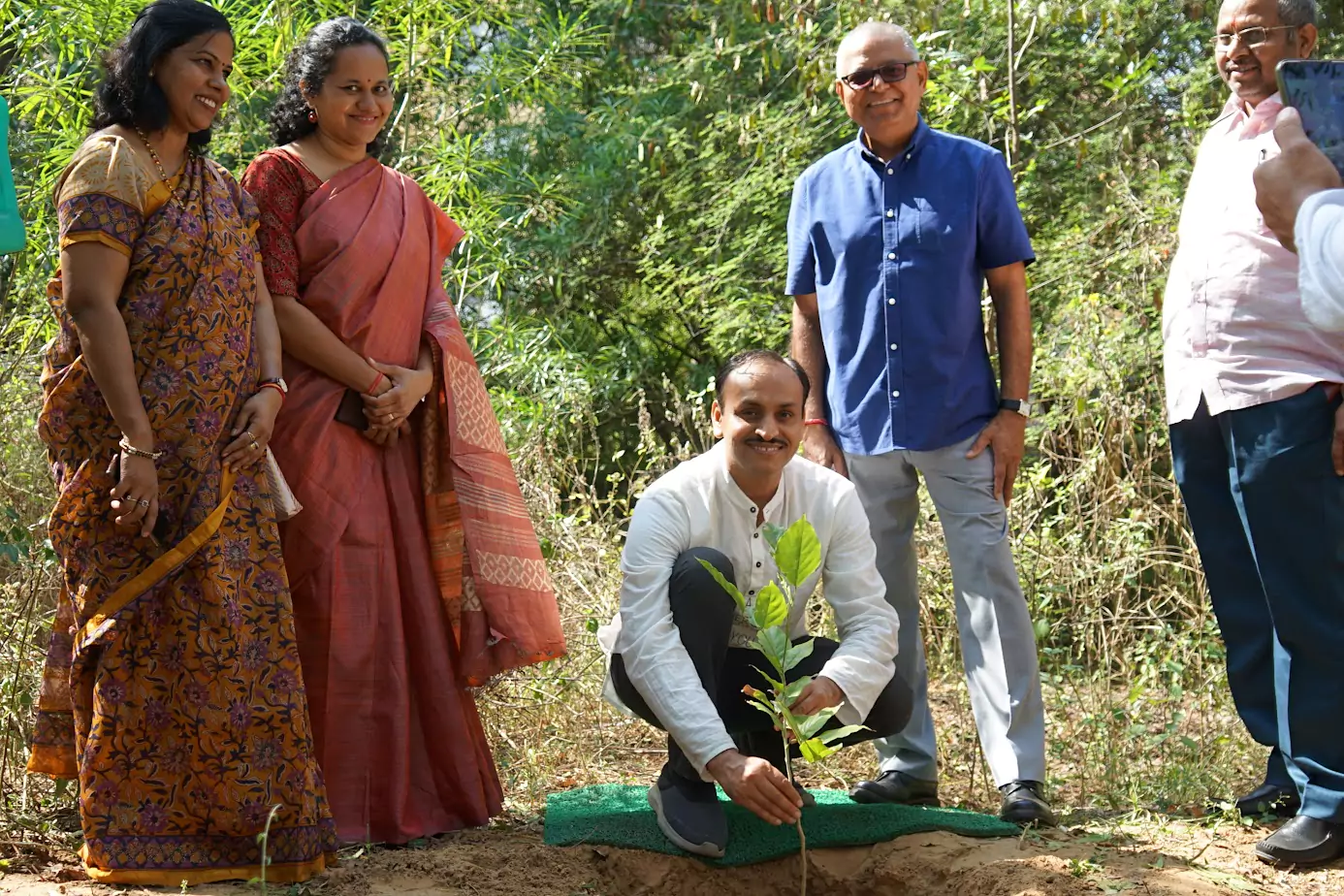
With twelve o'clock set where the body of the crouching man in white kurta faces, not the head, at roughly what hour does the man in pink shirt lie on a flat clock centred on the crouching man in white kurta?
The man in pink shirt is roughly at 9 o'clock from the crouching man in white kurta.

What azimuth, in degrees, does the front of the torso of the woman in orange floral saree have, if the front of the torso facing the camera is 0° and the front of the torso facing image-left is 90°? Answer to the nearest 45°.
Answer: approximately 315°

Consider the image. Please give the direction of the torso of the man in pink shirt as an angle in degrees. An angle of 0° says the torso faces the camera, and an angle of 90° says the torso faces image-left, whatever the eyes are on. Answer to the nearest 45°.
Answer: approximately 45°

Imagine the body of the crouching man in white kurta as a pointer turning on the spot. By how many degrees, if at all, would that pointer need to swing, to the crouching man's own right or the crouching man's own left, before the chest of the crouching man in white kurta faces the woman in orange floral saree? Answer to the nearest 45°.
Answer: approximately 90° to the crouching man's own right

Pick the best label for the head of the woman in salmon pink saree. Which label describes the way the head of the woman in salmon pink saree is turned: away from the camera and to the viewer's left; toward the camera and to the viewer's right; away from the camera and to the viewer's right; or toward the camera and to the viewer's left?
toward the camera and to the viewer's right

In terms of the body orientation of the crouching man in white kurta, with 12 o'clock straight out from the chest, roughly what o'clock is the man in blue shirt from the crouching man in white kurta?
The man in blue shirt is roughly at 8 o'clock from the crouching man in white kurta.

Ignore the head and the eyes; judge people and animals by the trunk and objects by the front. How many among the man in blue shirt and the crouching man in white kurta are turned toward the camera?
2

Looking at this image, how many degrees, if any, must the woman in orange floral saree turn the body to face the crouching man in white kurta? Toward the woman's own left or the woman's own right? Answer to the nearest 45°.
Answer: approximately 45° to the woman's own left

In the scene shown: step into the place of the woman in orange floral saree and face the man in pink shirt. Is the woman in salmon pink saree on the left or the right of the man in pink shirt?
left

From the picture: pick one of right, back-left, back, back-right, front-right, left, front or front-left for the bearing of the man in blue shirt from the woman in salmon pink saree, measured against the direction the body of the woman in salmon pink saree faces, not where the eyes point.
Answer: front-left
